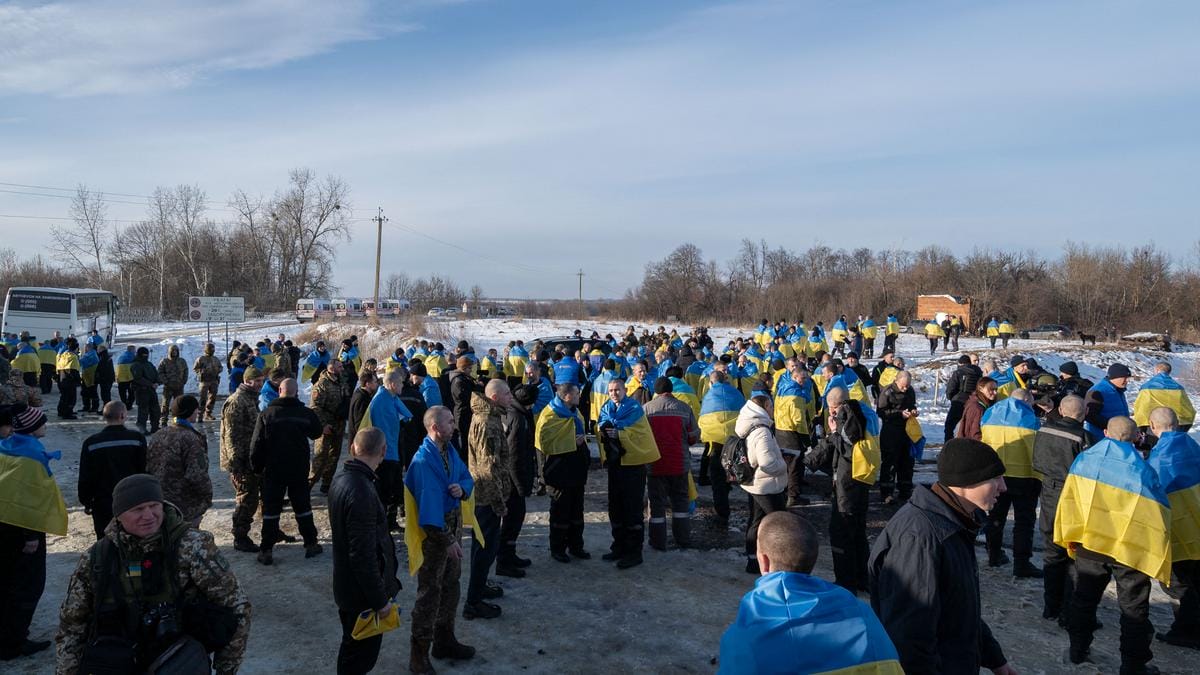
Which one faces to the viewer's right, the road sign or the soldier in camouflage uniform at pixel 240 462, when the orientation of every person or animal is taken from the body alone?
the soldier in camouflage uniform

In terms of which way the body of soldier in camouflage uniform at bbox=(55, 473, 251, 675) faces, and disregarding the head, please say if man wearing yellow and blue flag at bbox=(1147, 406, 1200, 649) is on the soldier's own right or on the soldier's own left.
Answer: on the soldier's own left

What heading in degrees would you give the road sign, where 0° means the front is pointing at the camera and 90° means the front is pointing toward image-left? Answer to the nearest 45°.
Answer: approximately 0°

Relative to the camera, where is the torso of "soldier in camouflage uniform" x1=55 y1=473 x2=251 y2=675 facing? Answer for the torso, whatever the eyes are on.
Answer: toward the camera

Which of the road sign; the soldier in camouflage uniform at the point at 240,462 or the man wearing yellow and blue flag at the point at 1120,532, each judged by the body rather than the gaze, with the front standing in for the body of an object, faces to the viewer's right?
the soldier in camouflage uniform

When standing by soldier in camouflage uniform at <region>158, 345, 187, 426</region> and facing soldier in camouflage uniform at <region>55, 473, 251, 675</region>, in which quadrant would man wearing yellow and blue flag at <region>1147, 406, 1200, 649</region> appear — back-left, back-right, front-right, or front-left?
front-left

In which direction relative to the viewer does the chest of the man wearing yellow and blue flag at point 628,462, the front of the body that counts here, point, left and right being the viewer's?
facing the viewer and to the left of the viewer

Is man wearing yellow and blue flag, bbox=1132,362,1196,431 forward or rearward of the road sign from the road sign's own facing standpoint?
forward

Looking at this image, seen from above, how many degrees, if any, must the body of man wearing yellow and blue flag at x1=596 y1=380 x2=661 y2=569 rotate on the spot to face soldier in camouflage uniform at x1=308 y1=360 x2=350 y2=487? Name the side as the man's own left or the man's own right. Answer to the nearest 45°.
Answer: approximately 90° to the man's own right

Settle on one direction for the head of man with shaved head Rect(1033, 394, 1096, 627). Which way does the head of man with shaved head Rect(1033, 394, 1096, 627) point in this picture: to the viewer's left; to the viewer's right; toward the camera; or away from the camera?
away from the camera

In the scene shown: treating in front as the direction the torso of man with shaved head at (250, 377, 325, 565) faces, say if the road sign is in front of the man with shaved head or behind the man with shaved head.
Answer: in front

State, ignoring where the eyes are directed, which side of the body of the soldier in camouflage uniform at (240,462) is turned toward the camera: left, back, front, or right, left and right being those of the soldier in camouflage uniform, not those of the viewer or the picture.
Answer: right

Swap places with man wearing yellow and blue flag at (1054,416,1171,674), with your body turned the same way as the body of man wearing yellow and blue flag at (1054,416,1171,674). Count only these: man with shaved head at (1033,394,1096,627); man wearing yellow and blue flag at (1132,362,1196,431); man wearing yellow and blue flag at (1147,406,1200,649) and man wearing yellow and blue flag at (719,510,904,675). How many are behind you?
1

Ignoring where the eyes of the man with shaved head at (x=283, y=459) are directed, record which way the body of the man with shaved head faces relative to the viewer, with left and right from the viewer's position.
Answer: facing away from the viewer

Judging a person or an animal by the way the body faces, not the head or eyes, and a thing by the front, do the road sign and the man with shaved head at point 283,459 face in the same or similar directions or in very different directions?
very different directions

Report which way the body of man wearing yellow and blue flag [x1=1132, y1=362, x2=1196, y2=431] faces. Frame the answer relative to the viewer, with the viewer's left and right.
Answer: facing away from the viewer

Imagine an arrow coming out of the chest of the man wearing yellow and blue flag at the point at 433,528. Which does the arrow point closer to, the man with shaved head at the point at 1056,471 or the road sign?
the man with shaved head

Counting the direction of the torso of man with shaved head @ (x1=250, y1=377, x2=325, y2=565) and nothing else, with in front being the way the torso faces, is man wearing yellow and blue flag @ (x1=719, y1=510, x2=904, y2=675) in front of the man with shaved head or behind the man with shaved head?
behind

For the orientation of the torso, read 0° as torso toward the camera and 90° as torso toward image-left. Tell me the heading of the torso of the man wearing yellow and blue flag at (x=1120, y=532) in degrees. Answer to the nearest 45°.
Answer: approximately 180°

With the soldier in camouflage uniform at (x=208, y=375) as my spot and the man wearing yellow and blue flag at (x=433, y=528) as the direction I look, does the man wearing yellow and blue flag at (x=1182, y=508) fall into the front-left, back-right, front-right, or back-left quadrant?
front-left
